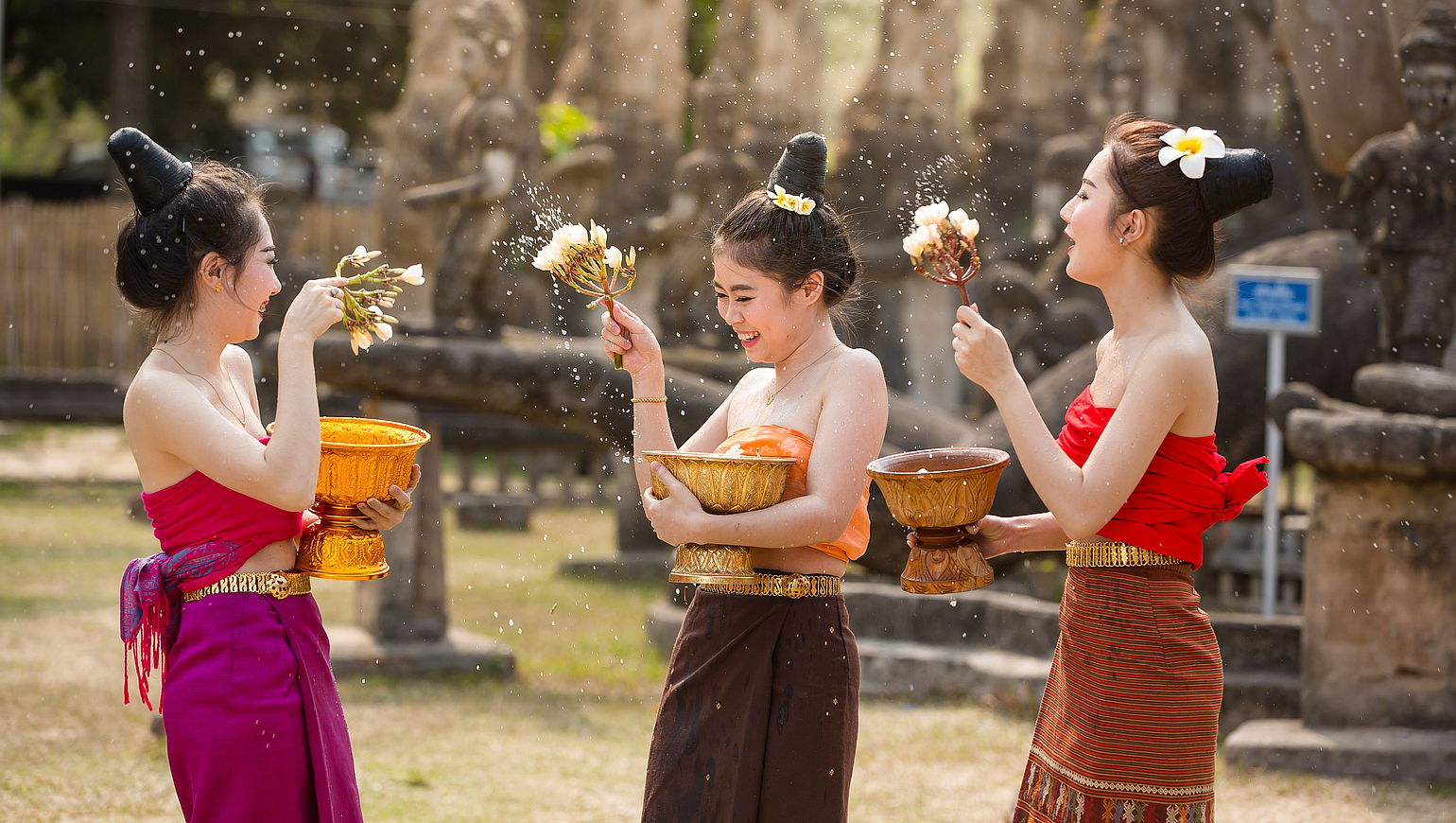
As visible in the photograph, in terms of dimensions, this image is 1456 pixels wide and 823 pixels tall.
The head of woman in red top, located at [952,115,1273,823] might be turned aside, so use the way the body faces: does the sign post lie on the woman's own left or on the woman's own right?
on the woman's own right

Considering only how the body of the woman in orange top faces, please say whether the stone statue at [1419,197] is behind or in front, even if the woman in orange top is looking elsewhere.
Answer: behind

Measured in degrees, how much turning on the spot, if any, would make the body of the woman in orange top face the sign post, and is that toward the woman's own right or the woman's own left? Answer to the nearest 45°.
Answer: approximately 180°

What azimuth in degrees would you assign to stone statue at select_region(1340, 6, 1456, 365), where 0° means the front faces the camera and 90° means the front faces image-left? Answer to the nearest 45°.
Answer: approximately 0°

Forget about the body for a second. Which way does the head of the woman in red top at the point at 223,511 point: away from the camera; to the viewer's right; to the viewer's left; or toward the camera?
to the viewer's right

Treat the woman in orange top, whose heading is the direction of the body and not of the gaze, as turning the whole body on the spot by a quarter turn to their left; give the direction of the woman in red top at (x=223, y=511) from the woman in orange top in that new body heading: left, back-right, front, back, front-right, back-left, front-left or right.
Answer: back-right

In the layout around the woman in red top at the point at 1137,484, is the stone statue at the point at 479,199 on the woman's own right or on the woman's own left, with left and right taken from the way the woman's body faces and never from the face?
on the woman's own right

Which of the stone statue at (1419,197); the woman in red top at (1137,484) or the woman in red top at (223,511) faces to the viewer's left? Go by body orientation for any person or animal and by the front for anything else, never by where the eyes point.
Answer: the woman in red top at (1137,484)

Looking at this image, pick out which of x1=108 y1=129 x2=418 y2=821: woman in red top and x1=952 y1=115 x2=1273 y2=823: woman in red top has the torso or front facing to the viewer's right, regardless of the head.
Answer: x1=108 y1=129 x2=418 y2=821: woman in red top

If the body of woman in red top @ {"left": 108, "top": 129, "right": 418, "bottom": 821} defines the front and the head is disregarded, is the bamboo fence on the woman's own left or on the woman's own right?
on the woman's own left

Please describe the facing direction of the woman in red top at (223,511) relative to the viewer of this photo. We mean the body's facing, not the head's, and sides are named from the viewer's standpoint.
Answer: facing to the right of the viewer

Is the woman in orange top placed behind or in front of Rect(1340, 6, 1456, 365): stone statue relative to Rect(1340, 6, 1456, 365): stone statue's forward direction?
in front

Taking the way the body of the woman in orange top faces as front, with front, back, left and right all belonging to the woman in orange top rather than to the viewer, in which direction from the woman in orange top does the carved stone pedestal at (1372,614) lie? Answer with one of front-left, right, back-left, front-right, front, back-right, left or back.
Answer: back

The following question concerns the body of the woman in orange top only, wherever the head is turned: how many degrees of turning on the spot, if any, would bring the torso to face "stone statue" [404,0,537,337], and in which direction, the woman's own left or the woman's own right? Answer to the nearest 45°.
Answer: approximately 135° to the woman's own right

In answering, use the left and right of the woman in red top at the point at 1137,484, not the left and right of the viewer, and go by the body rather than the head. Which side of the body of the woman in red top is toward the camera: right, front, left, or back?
left

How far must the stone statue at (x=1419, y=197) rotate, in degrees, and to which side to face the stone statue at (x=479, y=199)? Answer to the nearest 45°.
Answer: approximately 90° to its right

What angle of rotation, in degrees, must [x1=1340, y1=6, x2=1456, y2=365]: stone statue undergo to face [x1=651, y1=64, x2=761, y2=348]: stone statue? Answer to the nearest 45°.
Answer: approximately 135° to its right

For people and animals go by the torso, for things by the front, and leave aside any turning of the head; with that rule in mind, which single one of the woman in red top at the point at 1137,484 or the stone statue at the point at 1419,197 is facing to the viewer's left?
the woman in red top

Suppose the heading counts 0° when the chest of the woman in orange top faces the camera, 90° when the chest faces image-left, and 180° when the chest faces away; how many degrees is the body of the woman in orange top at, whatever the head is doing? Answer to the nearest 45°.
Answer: approximately 45°
